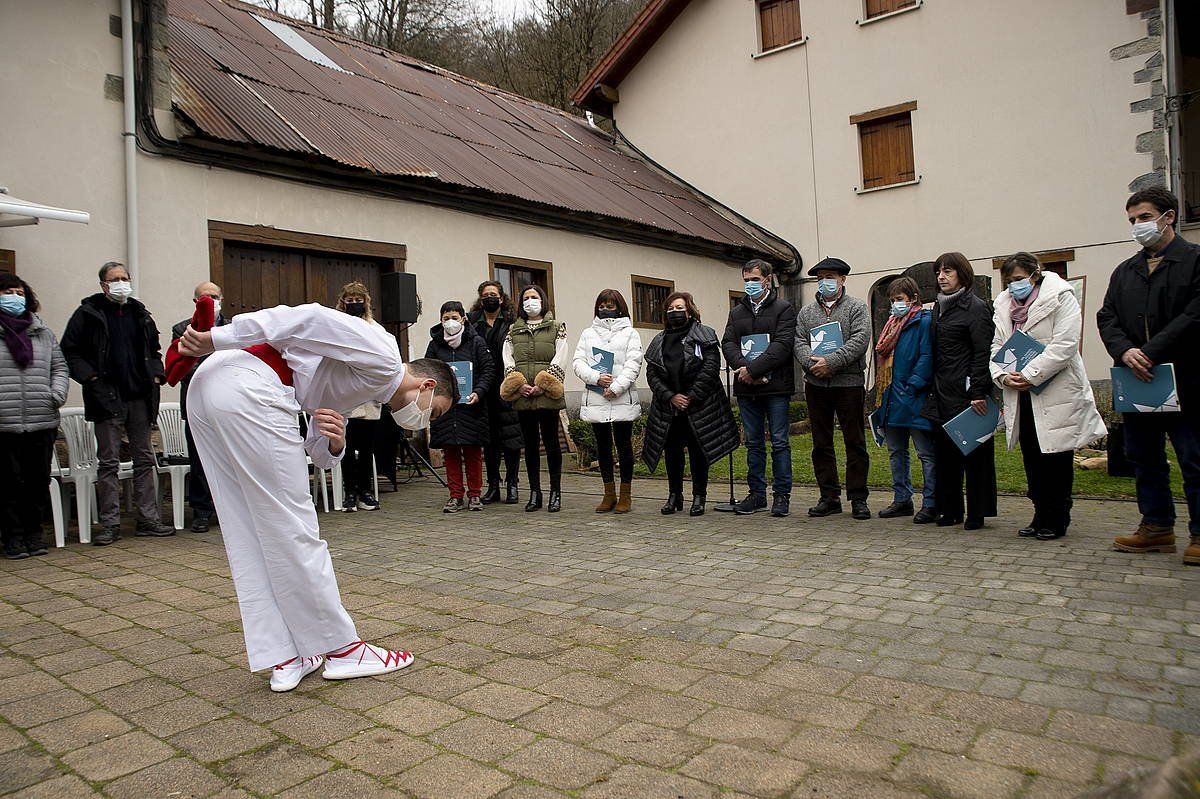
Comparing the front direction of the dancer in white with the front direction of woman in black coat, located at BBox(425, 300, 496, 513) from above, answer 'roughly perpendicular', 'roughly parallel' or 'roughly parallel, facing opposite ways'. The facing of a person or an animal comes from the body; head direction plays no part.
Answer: roughly perpendicular

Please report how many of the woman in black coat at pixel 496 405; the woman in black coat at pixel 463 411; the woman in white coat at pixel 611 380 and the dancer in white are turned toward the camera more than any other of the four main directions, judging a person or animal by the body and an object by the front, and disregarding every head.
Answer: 3

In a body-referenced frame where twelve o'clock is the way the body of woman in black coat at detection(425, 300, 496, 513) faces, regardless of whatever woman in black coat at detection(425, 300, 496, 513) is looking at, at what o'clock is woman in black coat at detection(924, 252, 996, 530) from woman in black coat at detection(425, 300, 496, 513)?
woman in black coat at detection(924, 252, 996, 530) is roughly at 10 o'clock from woman in black coat at detection(425, 300, 496, 513).

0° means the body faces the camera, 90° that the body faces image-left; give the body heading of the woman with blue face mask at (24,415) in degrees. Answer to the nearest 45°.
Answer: approximately 0°

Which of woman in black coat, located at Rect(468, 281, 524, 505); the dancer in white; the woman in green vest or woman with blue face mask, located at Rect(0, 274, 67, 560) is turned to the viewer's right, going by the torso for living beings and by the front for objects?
the dancer in white

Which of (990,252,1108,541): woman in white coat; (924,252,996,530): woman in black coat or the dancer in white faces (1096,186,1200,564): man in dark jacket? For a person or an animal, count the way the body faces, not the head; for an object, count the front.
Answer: the dancer in white
